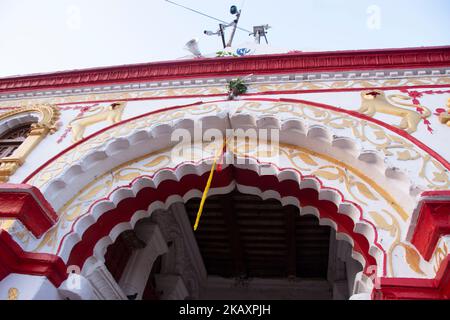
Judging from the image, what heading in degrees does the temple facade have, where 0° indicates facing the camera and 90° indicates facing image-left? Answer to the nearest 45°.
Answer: approximately 0°
